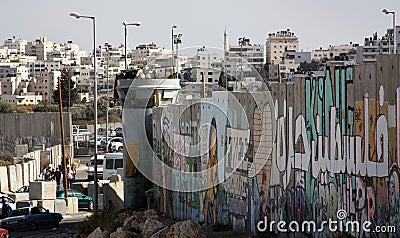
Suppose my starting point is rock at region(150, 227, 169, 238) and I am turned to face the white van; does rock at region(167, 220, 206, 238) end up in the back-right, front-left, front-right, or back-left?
back-right

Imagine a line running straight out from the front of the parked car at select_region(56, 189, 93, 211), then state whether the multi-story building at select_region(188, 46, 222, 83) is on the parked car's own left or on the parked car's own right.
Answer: on the parked car's own left

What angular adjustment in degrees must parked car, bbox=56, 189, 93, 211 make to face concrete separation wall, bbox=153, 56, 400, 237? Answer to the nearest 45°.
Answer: approximately 90° to its right
